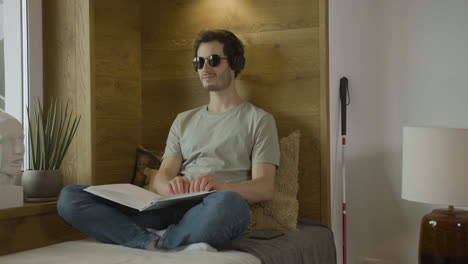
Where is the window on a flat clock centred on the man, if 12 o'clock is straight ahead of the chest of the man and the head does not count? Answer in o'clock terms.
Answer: The window is roughly at 2 o'clock from the man.

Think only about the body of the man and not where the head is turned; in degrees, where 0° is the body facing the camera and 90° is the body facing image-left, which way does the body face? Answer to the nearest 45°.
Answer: approximately 45°

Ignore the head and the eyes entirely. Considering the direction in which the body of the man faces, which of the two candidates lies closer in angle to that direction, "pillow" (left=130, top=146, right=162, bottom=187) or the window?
the window

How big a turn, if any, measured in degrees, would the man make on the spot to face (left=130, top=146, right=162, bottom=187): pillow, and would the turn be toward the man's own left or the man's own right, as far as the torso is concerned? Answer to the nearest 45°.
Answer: approximately 90° to the man's own right

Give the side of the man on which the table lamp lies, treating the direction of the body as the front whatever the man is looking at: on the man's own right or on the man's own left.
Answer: on the man's own left
